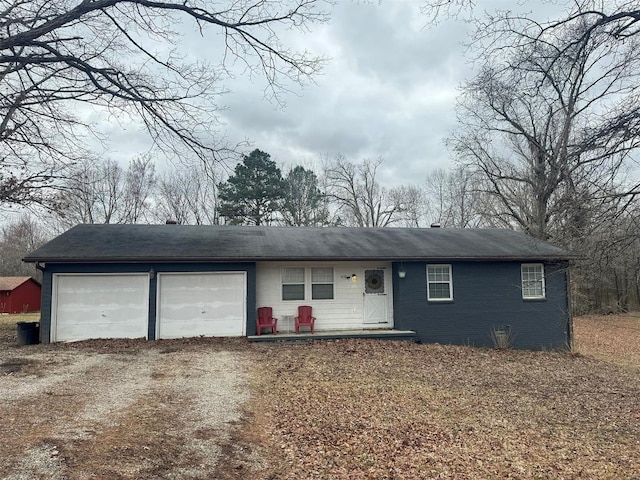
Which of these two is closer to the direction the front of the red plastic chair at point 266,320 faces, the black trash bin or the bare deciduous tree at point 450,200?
the black trash bin

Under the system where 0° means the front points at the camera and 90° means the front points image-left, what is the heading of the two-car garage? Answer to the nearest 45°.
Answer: approximately 0°

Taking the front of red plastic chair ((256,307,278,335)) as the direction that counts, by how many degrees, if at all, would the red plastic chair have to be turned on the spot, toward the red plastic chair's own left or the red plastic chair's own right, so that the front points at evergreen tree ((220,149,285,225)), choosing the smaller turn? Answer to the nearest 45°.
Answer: approximately 180°

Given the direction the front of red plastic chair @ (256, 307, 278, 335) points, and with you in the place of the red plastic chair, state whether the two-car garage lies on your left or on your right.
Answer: on your right

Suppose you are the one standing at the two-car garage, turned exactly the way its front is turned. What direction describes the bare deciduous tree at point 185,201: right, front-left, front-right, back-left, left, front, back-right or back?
back

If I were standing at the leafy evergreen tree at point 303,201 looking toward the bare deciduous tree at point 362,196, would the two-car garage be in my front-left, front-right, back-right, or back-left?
back-right

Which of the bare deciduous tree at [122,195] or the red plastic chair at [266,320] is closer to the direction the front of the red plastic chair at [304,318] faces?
the red plastic chair

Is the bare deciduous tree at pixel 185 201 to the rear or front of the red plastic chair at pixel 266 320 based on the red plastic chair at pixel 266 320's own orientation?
to the rear

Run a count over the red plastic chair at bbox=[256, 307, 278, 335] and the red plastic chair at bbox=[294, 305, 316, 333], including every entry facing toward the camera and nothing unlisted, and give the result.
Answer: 2

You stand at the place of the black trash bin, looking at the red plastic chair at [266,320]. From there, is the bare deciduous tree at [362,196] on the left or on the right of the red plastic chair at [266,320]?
left
